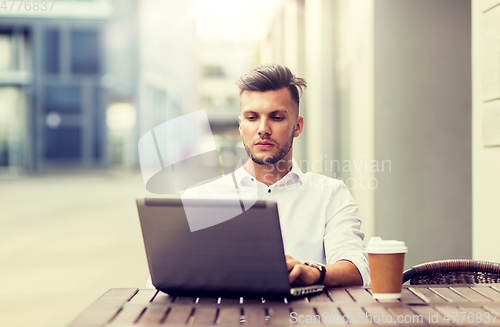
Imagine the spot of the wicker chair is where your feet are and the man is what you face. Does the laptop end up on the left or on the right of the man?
left

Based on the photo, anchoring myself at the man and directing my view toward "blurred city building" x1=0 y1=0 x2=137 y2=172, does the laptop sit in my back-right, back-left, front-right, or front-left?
back-left

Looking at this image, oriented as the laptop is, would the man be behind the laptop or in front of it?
in front

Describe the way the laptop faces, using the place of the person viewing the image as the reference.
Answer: facing away from the viewer and to the right of the viewer

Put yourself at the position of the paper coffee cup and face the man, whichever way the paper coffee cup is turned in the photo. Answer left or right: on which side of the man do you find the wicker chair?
right

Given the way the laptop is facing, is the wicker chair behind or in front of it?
in front
